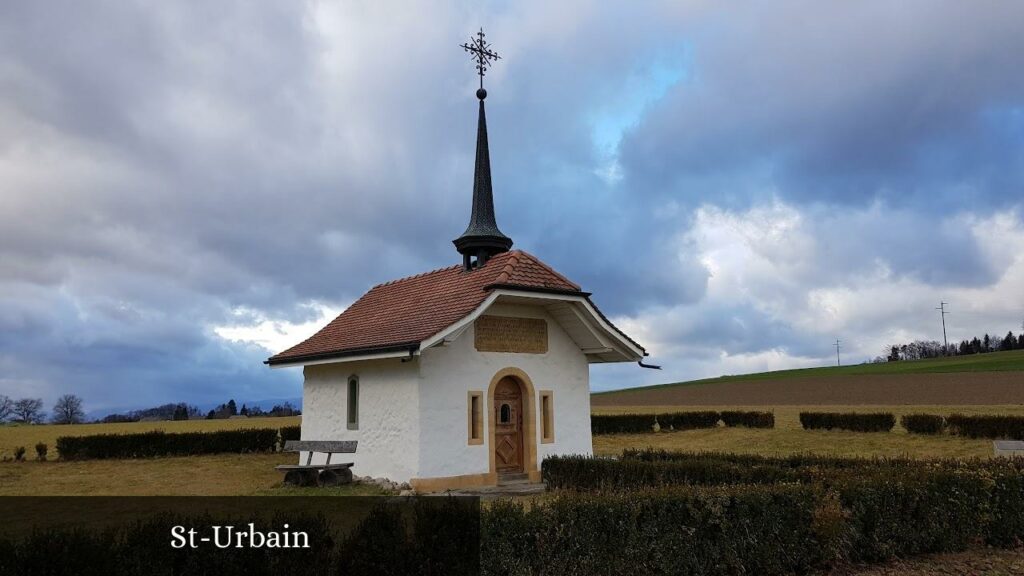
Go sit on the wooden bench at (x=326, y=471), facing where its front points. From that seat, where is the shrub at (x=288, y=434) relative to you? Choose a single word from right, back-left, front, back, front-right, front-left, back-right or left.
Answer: back-right

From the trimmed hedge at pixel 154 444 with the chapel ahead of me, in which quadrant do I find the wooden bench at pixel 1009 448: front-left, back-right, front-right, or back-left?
front-left

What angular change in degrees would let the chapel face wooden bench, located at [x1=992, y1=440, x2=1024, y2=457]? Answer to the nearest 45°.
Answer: approximately 45° to its left

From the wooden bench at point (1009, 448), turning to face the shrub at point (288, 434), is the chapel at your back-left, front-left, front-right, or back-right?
front-left

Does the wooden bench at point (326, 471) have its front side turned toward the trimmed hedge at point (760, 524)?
no

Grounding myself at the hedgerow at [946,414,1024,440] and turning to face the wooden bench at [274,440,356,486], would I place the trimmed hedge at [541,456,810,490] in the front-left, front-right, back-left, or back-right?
front-left

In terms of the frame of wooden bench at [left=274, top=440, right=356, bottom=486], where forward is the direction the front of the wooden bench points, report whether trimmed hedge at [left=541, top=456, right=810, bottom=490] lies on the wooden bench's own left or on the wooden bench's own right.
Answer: on the wooden bench's own left

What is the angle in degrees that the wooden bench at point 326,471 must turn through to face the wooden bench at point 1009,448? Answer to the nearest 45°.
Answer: approximately 135° to its left

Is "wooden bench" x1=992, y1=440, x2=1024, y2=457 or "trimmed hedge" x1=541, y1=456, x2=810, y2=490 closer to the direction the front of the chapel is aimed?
the trimmed hedge

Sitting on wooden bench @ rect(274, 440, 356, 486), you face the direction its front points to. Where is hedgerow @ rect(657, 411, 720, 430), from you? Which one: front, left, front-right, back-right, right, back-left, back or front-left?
back

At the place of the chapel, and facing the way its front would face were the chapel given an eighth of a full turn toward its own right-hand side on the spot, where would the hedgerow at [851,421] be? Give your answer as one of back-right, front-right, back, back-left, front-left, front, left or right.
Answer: back-left

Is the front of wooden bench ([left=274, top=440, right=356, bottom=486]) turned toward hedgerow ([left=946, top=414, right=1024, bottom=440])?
no

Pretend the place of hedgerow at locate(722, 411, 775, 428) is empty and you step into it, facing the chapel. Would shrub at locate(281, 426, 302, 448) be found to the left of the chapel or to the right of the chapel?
right

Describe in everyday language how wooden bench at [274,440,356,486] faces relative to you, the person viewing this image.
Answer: facing the viewer and to the left of the viewer

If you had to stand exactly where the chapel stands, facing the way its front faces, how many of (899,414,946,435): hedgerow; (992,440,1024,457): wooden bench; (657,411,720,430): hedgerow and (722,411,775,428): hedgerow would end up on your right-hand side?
0

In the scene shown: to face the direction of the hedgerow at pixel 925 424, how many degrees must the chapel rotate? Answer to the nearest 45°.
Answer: approximately 90° to its left

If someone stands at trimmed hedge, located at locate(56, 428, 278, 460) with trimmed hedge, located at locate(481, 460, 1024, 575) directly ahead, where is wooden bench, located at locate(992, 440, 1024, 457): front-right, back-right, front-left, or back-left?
front-left

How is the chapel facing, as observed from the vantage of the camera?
facing the viewer and to the right of the viewer

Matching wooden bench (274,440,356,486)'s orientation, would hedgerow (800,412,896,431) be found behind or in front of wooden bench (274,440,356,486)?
behind
